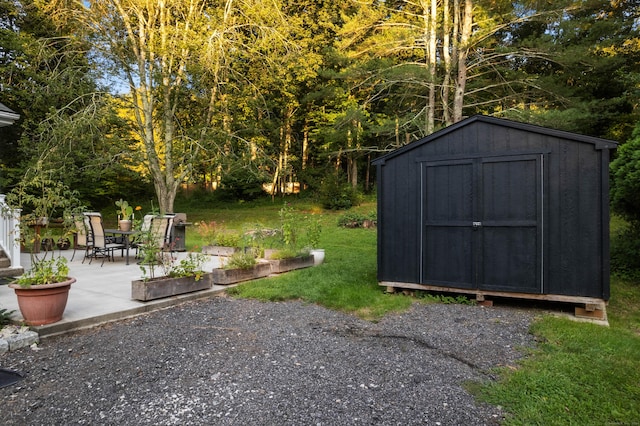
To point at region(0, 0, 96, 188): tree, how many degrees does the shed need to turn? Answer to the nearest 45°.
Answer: approximately 90° to its right

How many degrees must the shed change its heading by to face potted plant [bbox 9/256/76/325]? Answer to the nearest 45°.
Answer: approximately 45° to its right

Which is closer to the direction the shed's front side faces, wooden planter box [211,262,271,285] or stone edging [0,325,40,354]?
the stone edging

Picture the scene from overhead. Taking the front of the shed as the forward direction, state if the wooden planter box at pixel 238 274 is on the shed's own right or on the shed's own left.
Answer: on the shed's own right

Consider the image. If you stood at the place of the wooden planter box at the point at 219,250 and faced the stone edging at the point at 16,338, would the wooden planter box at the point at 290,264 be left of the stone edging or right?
left

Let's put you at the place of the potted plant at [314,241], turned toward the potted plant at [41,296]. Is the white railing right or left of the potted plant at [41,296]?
right

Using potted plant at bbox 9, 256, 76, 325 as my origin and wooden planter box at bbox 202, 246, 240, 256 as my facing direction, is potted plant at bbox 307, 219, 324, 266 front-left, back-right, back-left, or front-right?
front-right

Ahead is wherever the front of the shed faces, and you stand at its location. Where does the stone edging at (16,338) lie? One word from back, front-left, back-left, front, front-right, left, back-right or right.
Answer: front-right

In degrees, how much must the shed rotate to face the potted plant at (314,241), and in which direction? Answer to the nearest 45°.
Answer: approximately 135° to its right

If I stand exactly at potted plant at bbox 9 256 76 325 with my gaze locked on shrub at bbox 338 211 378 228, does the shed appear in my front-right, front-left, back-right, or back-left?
front-right

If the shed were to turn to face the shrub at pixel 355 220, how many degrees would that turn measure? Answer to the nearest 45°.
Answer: approximately 135° to its right

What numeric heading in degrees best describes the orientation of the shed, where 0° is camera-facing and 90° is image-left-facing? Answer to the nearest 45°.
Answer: approximately 0°

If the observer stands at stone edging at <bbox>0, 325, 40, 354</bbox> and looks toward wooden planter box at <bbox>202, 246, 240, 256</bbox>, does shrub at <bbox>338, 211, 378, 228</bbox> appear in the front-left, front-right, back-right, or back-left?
front-right

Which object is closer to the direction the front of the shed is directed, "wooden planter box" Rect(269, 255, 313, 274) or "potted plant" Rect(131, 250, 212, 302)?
the potted plant
